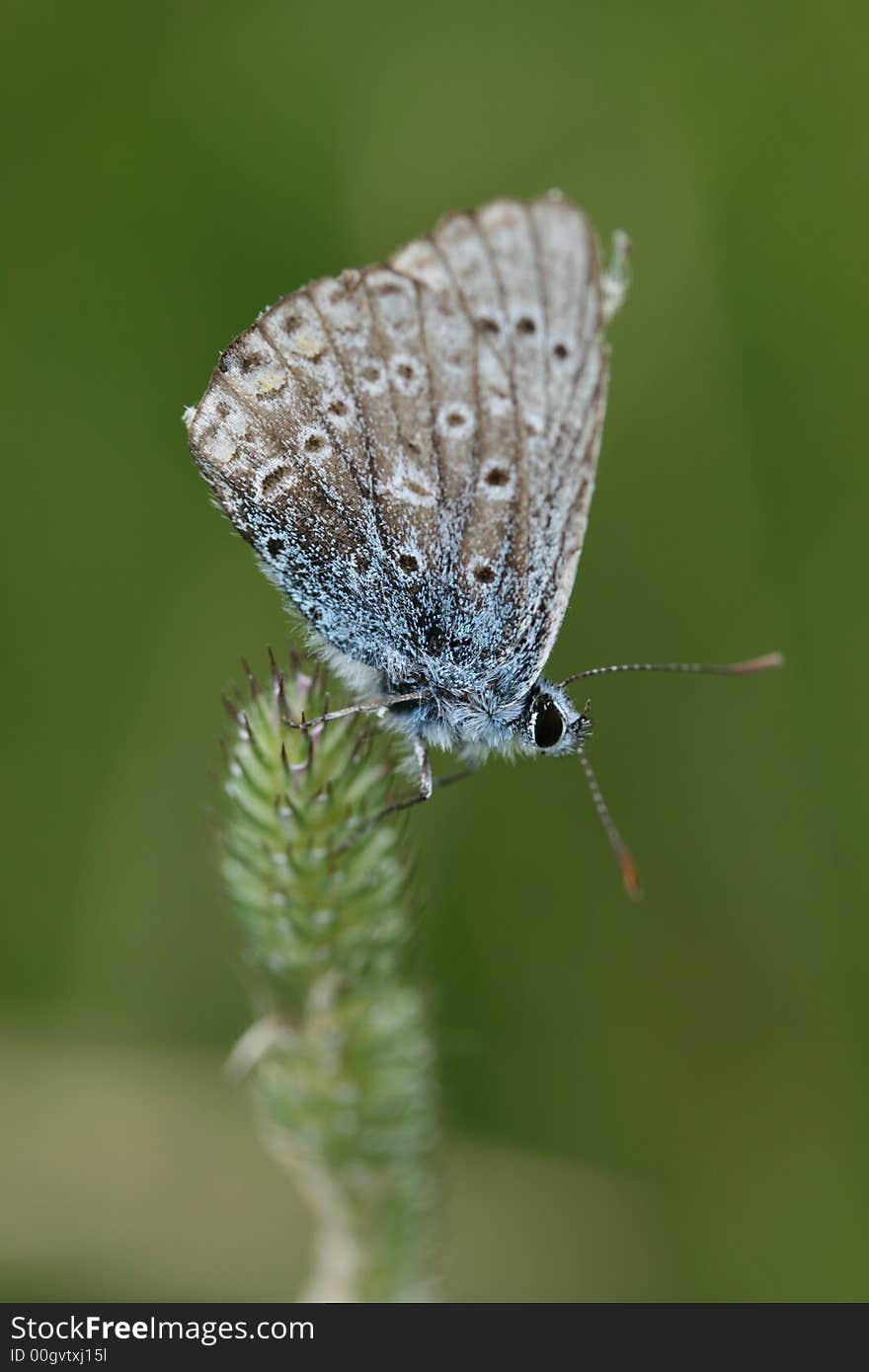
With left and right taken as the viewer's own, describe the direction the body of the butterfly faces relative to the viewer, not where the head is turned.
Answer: facing to the right of the viewer
